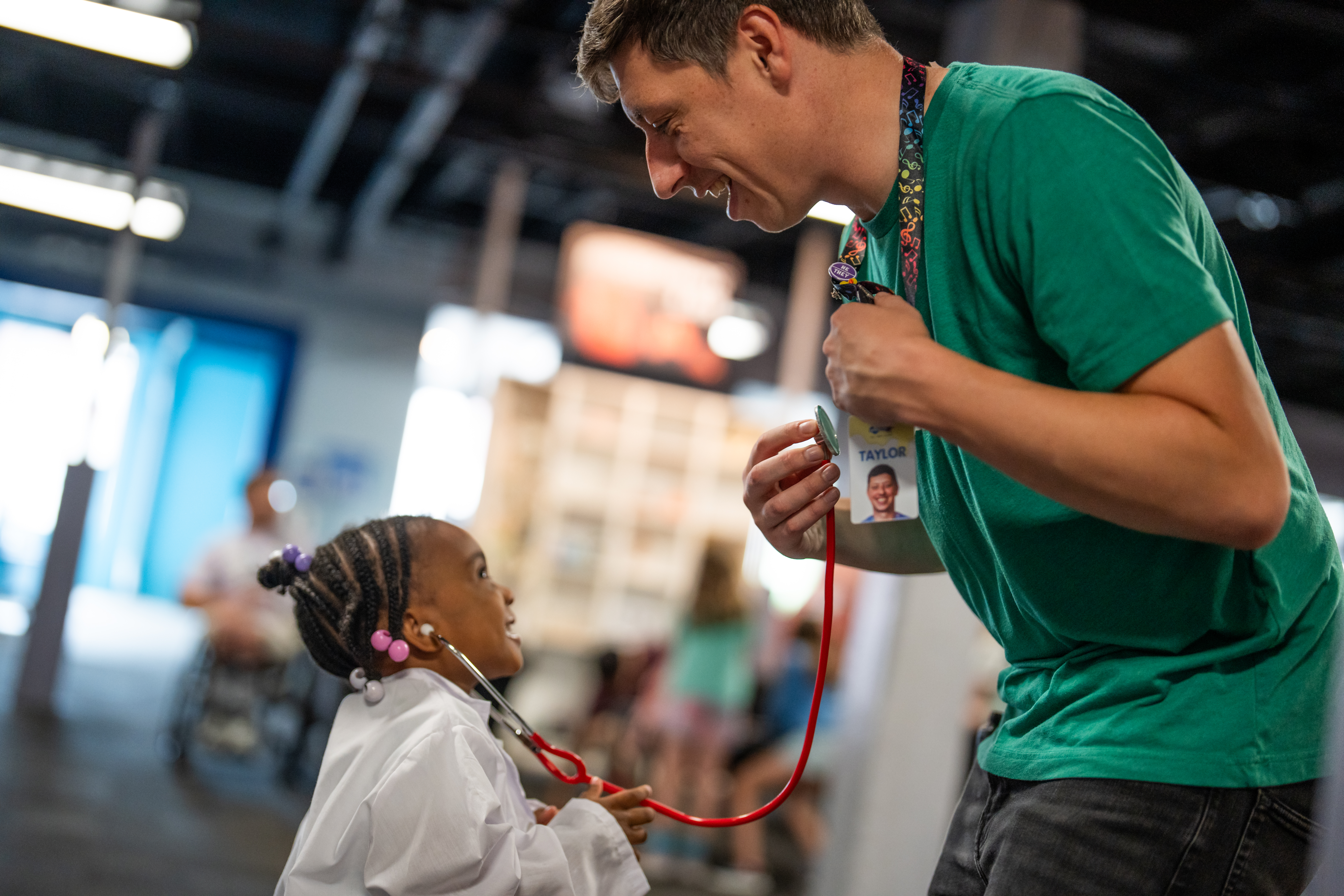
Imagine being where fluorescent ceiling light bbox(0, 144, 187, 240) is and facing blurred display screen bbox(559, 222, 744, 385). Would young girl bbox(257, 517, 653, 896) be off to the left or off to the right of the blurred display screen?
right

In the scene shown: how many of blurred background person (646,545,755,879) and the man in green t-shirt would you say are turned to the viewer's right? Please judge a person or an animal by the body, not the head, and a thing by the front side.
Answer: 0

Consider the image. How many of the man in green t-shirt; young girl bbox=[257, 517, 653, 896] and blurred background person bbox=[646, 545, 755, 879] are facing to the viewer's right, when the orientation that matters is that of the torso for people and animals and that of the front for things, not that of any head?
1

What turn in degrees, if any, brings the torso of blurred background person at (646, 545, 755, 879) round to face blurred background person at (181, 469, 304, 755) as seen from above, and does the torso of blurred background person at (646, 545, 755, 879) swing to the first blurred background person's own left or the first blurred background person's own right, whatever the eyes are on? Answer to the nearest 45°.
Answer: approximately 90° to the first blurred background person's own left

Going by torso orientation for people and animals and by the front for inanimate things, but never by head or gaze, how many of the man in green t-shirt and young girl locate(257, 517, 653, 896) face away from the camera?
0

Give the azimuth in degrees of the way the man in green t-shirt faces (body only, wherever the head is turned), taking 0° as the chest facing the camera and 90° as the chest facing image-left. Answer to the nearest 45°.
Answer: approximately 90°

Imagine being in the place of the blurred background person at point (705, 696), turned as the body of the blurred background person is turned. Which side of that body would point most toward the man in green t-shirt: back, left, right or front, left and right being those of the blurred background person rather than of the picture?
back

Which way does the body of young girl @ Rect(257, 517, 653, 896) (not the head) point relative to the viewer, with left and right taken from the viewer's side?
facing to the right of the viewer

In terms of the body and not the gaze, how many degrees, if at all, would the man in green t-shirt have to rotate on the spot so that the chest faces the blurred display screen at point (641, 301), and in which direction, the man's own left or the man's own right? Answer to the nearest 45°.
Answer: approximately 90° to the man's own right

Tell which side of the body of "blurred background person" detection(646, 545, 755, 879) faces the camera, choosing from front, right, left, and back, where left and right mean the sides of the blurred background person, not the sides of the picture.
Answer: back

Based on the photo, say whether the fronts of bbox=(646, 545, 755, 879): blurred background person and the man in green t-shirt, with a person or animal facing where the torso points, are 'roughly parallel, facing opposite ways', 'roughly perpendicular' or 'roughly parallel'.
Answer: roughly perpendicular

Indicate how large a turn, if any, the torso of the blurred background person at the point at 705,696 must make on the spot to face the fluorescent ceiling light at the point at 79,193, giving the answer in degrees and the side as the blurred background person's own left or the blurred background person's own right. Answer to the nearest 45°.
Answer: approximately 45° to the blurred background person's own left

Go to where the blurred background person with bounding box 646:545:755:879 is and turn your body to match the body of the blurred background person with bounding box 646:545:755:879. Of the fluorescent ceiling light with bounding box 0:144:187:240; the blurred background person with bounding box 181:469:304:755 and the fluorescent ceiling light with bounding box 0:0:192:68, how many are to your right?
0

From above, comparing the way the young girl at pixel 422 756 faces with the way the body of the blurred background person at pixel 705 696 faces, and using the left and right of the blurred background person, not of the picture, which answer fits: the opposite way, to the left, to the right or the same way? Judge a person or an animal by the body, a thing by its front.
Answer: to the right

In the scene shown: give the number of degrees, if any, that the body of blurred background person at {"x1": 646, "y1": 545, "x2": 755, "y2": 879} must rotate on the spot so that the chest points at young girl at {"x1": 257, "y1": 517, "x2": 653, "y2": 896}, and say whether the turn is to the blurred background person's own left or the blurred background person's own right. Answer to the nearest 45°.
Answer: approximately 180°

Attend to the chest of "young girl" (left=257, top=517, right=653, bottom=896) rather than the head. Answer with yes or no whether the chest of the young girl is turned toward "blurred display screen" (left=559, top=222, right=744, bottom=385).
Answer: no

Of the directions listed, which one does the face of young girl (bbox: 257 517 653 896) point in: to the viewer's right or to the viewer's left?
to the viewer's right
